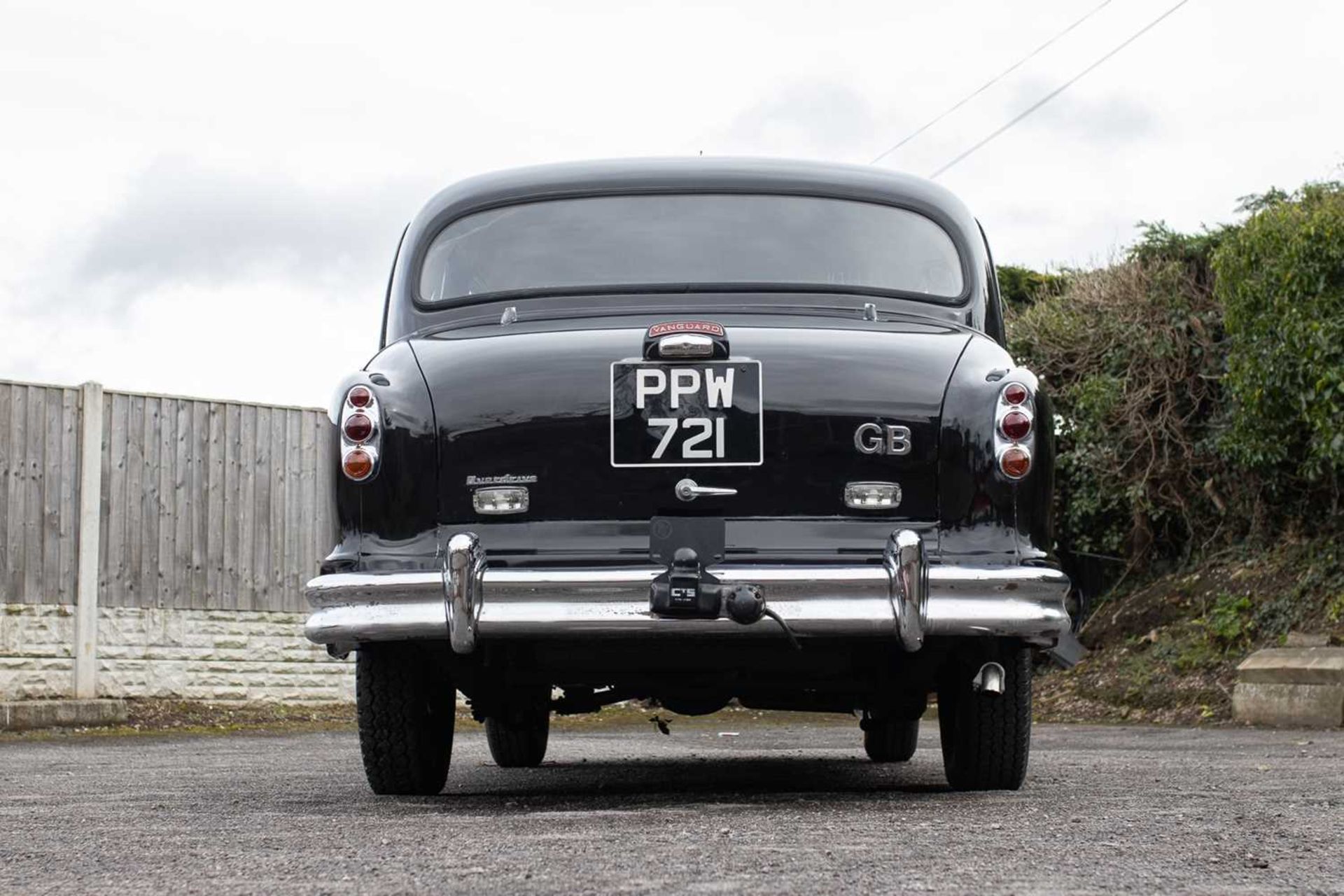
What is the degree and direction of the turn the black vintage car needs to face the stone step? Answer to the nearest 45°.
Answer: approximately 45° to its right

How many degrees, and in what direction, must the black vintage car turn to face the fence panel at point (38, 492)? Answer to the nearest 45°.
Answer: approximately 45° to its left

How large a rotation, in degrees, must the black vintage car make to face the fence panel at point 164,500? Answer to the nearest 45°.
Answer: approximately 45° to its left

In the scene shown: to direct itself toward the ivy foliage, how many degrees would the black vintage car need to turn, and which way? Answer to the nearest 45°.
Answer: approximately 45° to its right

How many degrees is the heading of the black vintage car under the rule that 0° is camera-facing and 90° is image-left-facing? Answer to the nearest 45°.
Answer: approximately 180°

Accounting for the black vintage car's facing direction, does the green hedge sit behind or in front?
in front
